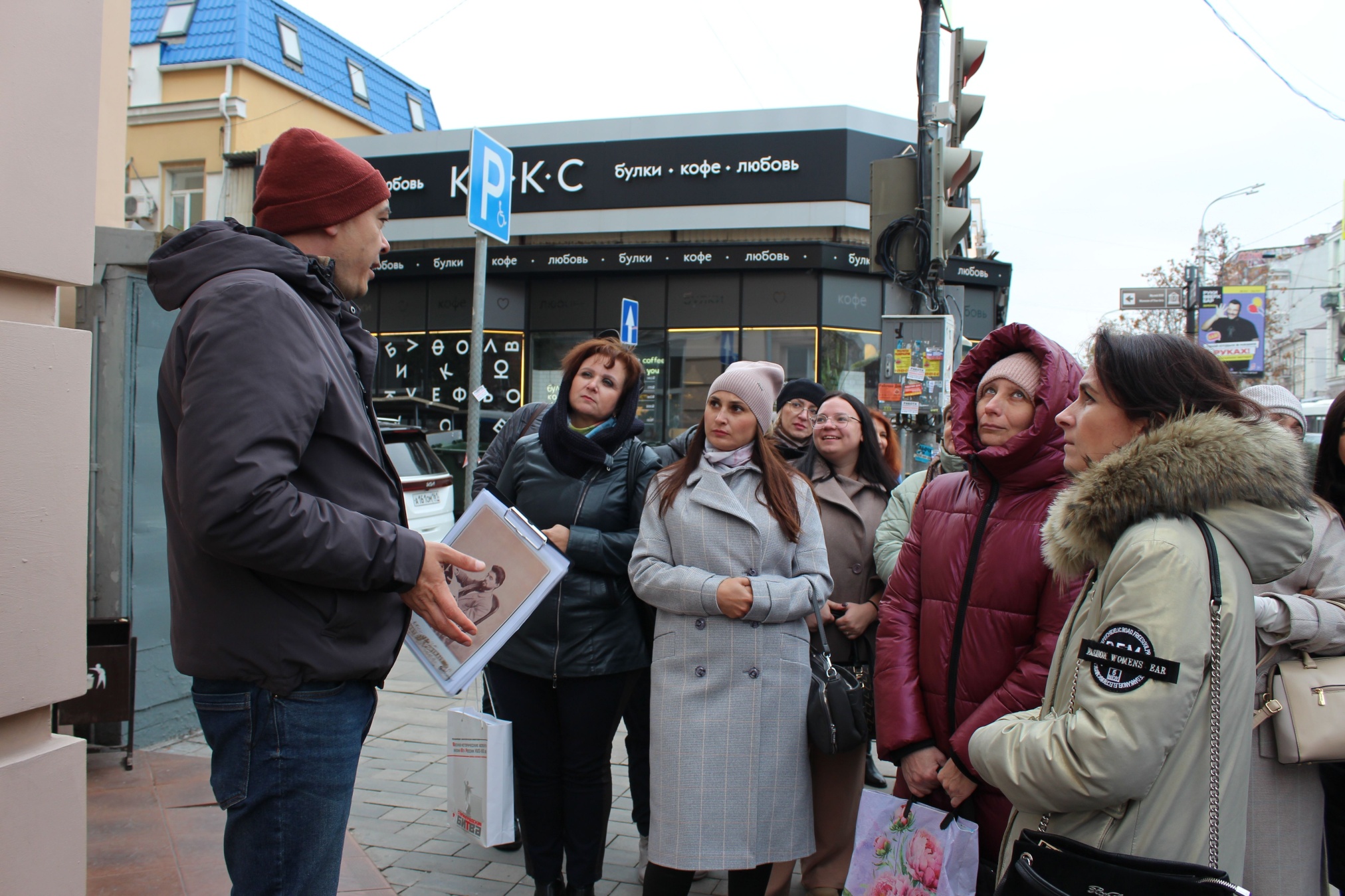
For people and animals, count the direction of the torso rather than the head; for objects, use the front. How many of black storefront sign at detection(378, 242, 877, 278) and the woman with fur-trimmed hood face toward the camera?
1

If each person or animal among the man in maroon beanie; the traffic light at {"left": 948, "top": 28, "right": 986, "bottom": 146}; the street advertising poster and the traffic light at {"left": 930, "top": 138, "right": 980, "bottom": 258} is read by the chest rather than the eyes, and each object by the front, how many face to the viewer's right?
3

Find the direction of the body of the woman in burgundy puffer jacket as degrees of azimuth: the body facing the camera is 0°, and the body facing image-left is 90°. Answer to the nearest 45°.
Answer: approximately 45°

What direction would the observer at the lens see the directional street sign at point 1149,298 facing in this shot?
facing the viewer

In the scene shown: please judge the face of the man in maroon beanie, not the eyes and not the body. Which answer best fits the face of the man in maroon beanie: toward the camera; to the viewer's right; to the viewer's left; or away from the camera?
to the viewer's right

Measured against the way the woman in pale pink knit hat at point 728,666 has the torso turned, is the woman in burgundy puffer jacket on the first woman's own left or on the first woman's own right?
on the first woman's own left

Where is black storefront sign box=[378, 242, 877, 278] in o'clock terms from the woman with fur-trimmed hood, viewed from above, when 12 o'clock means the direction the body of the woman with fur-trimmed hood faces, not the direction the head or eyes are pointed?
The black storefront sign is roughly at 2 o'clock from the woman with fur-trimmed hood.

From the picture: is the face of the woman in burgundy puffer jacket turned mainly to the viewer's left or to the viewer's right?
to the viewer's left

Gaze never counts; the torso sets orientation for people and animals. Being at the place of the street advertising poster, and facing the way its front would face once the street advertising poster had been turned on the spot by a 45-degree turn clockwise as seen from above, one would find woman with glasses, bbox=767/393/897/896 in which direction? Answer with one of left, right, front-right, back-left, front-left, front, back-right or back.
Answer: front-left

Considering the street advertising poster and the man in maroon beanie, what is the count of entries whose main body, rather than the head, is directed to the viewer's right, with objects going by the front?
1

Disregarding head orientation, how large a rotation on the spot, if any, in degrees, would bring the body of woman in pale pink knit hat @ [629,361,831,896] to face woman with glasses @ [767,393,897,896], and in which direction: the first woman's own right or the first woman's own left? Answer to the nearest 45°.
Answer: approximately 135° to the first woman's own left

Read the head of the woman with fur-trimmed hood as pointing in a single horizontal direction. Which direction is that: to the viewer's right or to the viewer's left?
to the viewer's left

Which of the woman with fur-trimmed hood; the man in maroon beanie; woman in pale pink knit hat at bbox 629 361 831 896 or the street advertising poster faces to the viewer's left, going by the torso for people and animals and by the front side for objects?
the woman with fur-trimmed hood

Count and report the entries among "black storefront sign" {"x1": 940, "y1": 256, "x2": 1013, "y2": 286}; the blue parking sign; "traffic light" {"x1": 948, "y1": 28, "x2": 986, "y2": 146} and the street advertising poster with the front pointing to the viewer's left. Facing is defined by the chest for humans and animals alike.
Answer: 0

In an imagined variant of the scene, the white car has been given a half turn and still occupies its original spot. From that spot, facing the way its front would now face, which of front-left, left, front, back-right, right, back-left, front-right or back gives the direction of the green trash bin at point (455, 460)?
back-left

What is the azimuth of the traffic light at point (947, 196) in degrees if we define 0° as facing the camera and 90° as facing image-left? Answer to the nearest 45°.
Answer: approximately 270°

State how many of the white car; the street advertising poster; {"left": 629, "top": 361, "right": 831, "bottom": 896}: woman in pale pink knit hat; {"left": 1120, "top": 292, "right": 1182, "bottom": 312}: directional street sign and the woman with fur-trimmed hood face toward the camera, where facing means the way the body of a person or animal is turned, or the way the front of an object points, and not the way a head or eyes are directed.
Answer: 3

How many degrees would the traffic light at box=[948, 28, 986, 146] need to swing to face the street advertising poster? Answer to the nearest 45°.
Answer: approximately 90° to its left

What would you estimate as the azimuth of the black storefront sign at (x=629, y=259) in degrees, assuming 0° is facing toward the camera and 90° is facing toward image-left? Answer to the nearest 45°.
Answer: approximately 0°

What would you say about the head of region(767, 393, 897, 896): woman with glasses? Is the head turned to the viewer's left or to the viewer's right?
to the viewer's left

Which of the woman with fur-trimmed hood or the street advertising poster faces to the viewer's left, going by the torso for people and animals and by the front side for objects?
the woman with fur-trimmed hood

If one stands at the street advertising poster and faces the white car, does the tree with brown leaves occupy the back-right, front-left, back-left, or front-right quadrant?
back-right

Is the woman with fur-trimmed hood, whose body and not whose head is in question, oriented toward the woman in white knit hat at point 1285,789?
no
